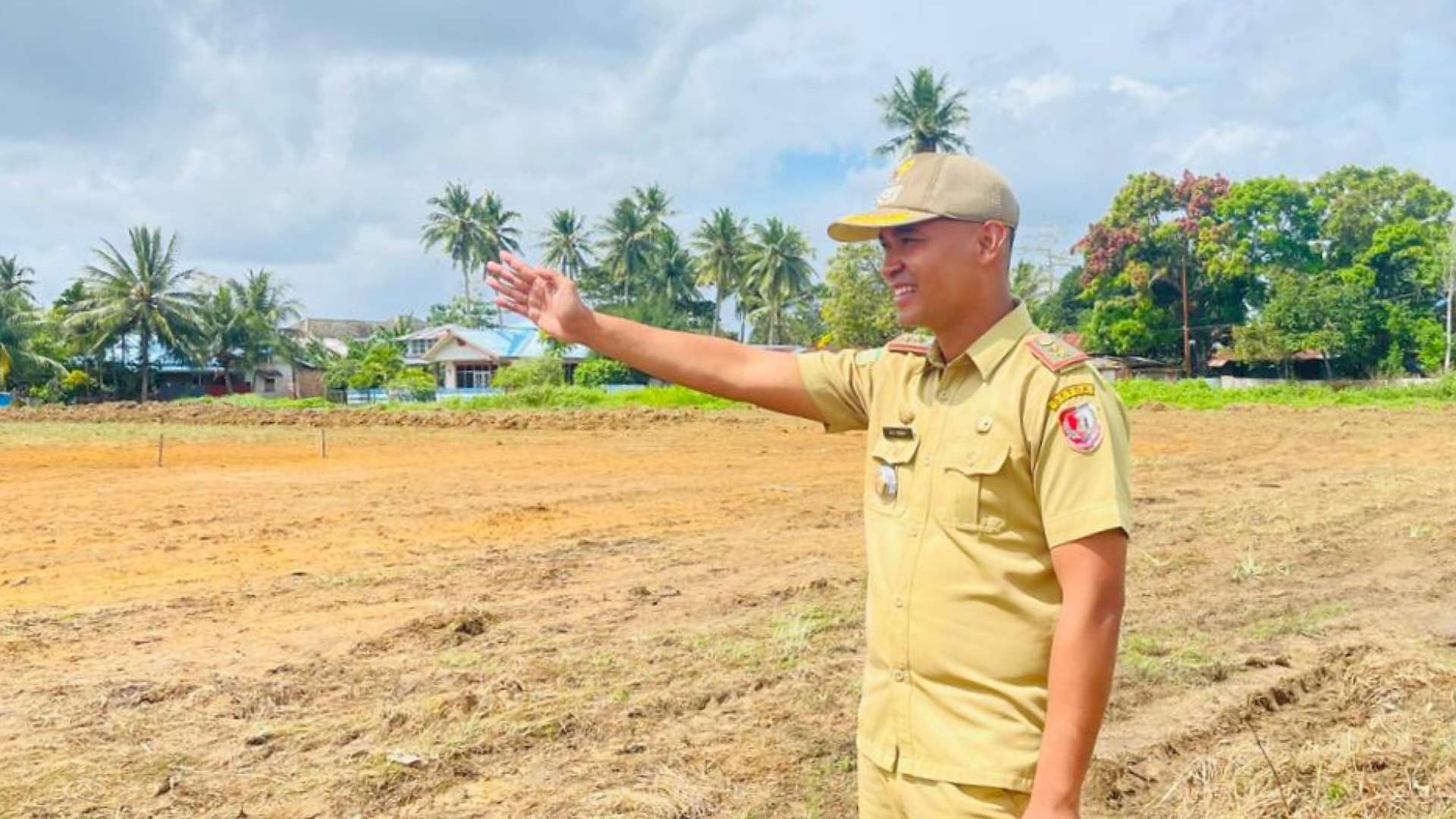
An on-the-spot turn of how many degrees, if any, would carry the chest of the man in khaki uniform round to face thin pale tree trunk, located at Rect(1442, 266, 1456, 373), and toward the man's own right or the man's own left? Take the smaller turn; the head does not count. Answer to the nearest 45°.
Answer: approximately 180°

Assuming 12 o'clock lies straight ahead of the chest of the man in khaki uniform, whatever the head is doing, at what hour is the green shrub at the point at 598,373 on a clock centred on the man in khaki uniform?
The green shrub is roughly at 4 o'clock from the man in khaki uniform.

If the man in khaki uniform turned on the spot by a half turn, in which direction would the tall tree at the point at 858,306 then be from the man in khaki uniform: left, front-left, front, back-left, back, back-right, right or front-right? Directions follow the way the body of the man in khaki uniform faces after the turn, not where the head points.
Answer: front-left

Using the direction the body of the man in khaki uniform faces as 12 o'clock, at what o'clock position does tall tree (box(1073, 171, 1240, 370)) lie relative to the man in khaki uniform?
The tall tree is roughly at 5 o'clock from the man in khaki uniform.

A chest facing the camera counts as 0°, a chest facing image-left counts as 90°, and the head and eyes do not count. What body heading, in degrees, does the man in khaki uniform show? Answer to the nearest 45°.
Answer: approximately 45°

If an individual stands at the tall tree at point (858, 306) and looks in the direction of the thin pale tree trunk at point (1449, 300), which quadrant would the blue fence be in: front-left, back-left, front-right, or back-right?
back-right

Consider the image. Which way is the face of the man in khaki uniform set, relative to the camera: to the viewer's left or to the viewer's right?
to the viewer's left

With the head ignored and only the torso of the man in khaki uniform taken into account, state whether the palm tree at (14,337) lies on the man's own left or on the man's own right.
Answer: on the man's own right
